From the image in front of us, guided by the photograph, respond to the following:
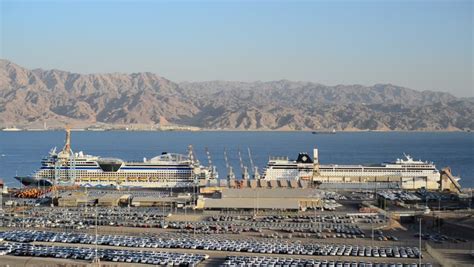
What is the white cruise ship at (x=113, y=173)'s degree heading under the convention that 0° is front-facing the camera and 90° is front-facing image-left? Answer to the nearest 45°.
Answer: approximately 90°

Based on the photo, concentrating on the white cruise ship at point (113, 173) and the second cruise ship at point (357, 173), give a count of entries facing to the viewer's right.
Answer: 1

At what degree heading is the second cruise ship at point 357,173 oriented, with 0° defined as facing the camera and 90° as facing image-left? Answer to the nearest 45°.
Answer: approximately 270°

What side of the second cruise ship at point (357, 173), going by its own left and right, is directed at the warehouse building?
right

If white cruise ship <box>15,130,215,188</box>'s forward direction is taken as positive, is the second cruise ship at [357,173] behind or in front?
behind

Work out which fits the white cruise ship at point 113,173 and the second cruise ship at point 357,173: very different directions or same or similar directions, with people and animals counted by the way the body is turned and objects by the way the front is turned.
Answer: very different directions

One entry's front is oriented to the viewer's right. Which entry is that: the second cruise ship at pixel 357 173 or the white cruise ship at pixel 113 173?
the second cruise ship

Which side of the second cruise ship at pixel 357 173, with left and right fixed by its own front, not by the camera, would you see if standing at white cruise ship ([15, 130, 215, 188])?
back
